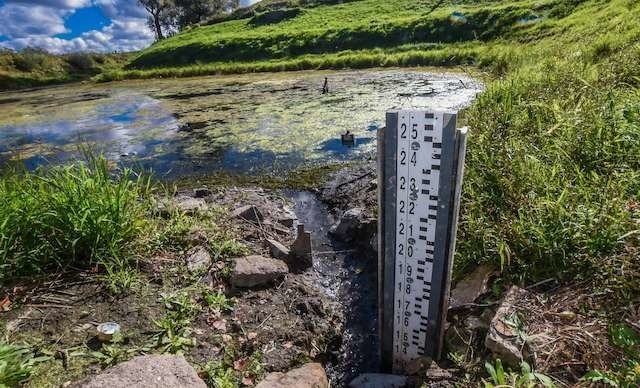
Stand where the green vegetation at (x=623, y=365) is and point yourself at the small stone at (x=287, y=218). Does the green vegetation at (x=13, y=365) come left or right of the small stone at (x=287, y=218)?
left

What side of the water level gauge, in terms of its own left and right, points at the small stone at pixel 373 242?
back

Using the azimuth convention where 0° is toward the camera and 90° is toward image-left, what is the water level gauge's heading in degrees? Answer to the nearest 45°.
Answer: approximately 0°

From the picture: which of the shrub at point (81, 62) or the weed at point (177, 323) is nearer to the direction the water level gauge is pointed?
the weed

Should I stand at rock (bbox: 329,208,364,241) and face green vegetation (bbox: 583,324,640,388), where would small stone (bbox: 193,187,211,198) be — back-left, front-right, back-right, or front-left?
back-right

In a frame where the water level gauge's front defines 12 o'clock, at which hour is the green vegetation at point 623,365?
The green vegetation is roughly at 10 o'clock from the water level gauge.

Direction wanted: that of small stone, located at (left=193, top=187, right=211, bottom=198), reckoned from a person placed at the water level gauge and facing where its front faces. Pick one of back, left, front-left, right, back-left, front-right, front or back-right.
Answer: back-right

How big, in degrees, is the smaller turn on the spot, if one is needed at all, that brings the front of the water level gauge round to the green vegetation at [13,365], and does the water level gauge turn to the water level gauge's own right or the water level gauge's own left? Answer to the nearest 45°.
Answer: approximately 45° to the water level gauge's own right

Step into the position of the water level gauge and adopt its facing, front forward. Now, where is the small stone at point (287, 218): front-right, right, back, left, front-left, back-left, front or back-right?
back-right
